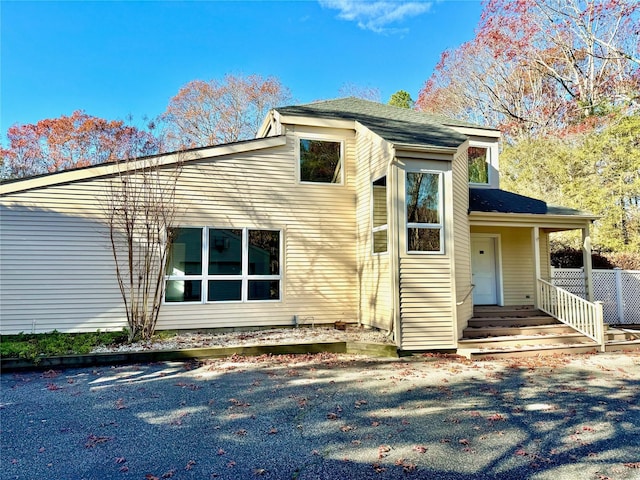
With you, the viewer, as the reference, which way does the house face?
facing the viewer

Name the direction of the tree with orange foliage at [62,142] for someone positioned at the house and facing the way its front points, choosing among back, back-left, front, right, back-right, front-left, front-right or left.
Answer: back-right

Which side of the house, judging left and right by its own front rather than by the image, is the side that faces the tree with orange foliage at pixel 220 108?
back

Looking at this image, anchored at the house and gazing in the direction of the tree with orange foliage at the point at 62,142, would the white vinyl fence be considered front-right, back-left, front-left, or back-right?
back-right

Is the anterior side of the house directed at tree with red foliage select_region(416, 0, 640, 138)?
no

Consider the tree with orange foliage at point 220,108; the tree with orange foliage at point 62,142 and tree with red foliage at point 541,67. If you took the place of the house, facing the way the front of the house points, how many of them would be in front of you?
0

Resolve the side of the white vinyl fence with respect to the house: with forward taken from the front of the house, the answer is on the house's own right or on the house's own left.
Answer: on the house's own left
